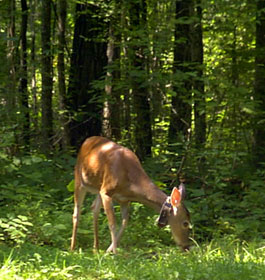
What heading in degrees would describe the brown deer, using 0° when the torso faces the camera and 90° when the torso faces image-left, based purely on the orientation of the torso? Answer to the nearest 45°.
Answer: approximately 315°

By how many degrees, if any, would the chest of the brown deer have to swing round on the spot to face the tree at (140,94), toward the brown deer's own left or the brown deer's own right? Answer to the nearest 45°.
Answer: approximately 135° to the brown deer's own left
